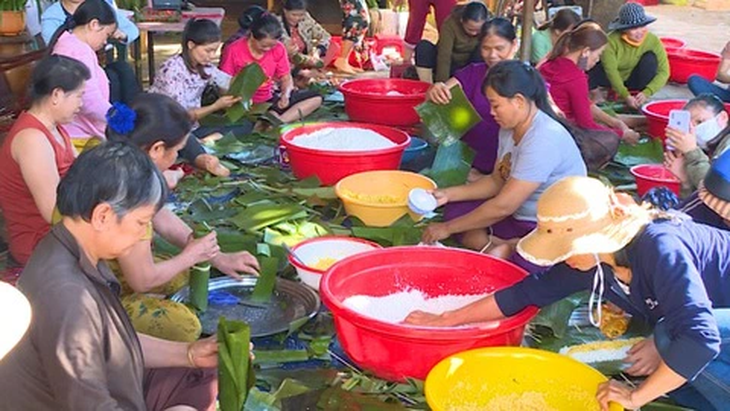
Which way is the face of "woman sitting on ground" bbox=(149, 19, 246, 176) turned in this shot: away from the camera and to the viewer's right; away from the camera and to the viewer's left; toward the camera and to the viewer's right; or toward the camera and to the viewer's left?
toward the camera and to the viewer's right

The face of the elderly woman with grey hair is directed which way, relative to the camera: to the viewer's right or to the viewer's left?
to the viewer's right

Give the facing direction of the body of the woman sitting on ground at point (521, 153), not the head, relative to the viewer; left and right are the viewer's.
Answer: facing to the left of the viewer

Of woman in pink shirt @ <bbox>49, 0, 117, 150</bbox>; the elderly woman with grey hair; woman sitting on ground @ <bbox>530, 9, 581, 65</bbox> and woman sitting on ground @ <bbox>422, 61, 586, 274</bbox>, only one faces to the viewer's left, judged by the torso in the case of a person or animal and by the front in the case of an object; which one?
woman sitting on ground @ <bbox>422, 61, 586, 274</bbox>

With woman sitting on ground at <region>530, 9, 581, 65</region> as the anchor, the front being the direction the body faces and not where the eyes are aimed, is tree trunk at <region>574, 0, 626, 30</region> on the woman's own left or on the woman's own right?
on the woman's own left

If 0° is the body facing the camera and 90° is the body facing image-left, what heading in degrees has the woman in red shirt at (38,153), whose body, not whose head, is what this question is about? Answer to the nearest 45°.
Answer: approximately 270°

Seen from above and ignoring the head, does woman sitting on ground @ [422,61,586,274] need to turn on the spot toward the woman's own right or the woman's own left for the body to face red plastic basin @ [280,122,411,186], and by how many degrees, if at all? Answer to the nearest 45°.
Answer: approximately 45° to the woman's own right

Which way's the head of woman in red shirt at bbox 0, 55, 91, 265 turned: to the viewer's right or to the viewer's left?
to the viewer's right

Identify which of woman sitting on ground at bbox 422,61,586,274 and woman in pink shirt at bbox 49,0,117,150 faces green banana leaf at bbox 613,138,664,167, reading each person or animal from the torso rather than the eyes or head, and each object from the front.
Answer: the woman in pink shirt

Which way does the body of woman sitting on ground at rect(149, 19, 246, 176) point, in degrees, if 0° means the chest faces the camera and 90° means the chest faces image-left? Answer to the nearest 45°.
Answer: approximately 315°

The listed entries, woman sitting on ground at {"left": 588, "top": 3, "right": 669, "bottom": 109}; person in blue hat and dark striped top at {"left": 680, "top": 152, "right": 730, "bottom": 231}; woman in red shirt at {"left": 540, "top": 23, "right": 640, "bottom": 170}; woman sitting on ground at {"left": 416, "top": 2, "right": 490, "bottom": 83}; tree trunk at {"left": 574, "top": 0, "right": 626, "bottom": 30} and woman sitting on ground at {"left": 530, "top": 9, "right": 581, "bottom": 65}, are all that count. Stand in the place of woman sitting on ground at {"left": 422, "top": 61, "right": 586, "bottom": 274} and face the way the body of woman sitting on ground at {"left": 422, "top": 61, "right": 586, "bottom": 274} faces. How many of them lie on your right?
5
